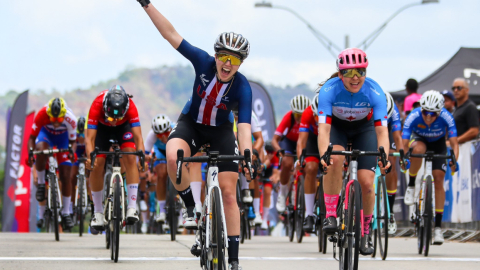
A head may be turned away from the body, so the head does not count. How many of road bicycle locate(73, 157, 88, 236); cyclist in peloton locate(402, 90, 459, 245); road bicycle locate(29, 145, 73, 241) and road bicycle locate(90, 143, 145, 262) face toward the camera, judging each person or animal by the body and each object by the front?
4

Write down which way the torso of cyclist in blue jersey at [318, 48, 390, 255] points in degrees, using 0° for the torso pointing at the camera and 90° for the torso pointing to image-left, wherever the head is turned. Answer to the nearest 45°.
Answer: approximately 0°

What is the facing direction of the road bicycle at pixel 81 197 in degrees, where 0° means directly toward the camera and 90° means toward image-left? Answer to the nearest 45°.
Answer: approximately 0°

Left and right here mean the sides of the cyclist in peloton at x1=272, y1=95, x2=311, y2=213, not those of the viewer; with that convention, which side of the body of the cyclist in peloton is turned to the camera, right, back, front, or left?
front

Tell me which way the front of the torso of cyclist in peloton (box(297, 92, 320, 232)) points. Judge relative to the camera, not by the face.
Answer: toward the camera

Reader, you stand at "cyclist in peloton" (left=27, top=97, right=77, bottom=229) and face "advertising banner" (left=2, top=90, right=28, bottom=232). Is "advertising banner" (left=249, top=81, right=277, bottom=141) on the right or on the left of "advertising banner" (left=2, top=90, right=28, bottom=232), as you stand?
right

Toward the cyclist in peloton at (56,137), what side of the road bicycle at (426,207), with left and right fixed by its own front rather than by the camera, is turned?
right

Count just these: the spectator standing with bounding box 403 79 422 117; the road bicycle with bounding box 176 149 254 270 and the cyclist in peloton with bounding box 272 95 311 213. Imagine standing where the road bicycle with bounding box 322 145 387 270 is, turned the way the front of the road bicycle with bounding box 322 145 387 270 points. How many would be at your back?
2
